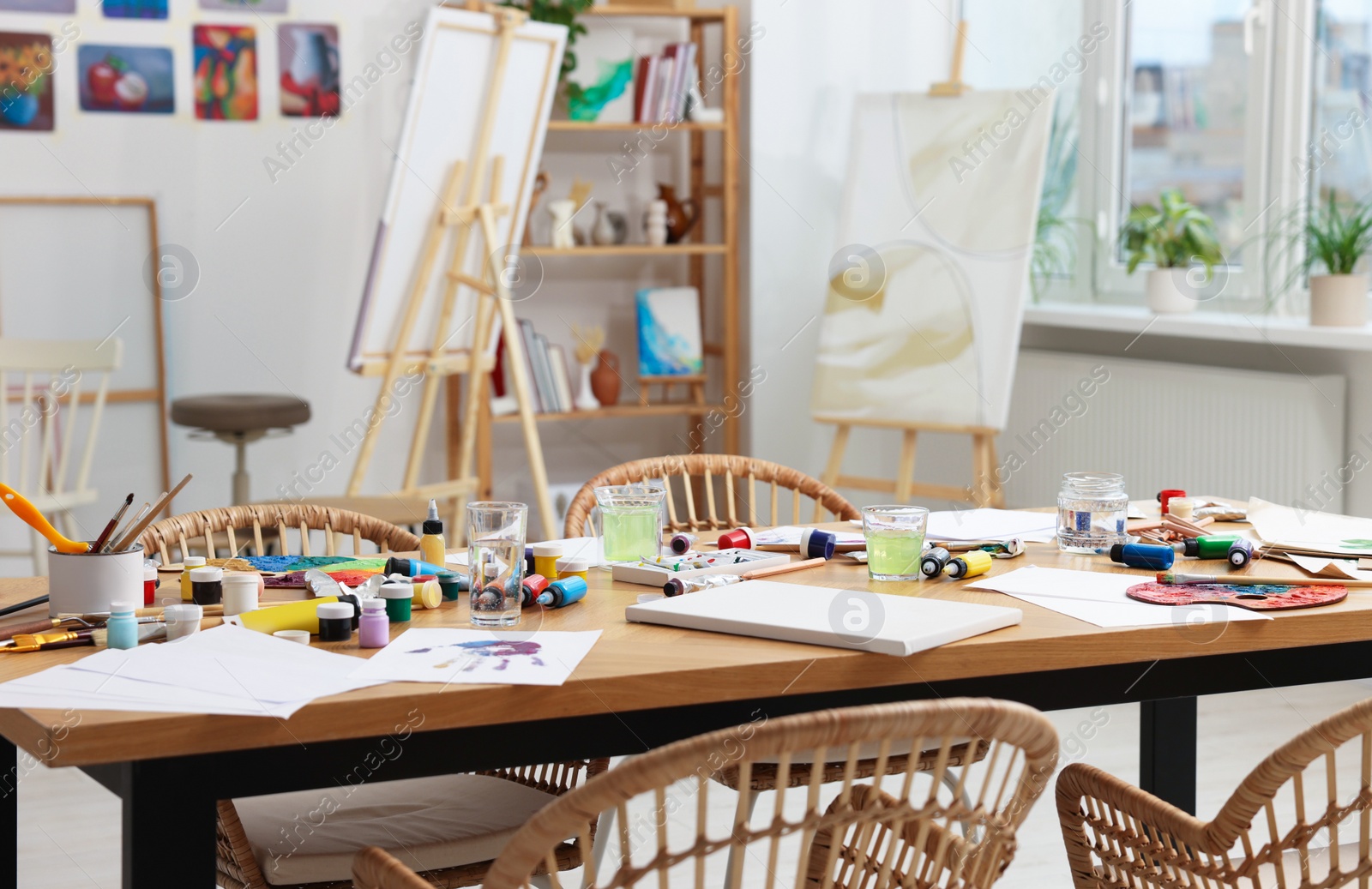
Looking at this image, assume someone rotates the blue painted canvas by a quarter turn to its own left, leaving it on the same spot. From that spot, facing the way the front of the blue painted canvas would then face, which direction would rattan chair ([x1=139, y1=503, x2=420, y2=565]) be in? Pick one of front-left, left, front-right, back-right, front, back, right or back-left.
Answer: right

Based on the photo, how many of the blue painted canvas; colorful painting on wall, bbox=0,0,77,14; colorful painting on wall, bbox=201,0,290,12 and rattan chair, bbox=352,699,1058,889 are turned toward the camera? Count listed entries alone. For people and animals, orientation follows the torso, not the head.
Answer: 3

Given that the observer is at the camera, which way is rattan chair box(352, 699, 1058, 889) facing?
facing away from the viewer and to the left of the viewer

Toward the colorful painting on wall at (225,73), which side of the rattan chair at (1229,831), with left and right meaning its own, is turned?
front

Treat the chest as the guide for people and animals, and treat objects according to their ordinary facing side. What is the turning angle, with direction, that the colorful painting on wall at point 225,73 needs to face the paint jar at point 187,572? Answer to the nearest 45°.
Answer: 0° — it already faces it

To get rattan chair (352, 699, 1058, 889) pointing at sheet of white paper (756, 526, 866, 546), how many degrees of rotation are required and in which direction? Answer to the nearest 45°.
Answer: approximately 45° to its right

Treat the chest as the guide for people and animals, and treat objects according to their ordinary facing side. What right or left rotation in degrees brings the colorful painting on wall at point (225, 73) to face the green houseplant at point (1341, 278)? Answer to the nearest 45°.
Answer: approximately 45° to its left

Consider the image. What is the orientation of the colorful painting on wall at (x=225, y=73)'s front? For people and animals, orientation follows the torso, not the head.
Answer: toward the camera

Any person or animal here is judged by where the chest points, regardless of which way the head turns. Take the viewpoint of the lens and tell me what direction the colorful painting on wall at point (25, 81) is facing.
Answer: facing the viewer

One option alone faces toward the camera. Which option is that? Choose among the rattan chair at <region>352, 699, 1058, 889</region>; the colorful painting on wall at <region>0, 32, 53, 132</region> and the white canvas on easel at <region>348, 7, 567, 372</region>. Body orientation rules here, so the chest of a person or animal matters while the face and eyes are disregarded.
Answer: the colorful painting on wall

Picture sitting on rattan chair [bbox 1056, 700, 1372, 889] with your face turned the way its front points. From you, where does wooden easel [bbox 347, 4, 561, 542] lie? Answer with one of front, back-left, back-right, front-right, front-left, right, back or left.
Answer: front

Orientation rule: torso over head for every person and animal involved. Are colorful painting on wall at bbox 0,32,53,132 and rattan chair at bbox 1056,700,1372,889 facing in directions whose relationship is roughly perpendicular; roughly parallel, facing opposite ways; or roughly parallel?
roughly parallel, facing opposite ways

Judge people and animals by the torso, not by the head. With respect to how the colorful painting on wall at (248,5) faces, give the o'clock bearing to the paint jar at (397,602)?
The paint jar is roughly at 12 o'clock from the colorful painting on wall.

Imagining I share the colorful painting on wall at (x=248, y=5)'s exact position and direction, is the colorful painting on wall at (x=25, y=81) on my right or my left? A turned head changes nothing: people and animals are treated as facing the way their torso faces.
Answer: on my right

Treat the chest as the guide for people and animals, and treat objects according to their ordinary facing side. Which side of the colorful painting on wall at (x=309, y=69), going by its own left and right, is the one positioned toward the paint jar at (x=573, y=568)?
front
